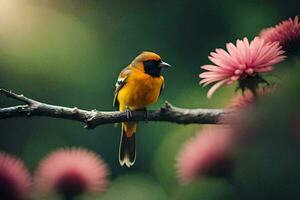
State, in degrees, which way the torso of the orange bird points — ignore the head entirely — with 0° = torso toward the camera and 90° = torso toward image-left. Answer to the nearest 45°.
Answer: approximately 315°

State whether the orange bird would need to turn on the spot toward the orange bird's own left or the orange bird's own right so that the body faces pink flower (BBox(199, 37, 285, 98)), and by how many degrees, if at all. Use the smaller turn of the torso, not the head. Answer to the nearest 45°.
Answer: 0° — it already faces it

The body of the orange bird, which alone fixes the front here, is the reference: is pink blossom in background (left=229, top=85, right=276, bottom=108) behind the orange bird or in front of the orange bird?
in front
